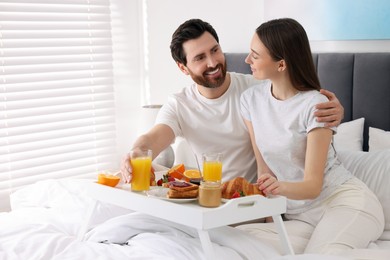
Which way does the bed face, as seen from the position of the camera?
facing the viewer

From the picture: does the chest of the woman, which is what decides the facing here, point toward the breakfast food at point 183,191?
yes

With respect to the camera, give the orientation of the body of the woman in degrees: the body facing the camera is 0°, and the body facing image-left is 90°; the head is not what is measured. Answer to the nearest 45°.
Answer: approximately 45°

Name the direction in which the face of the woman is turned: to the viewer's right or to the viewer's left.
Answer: to the viewer's left

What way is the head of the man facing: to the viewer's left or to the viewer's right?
to the viewer's right

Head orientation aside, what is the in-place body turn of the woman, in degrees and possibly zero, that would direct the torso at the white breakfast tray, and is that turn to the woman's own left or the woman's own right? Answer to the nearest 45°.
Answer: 0° — they already face it
